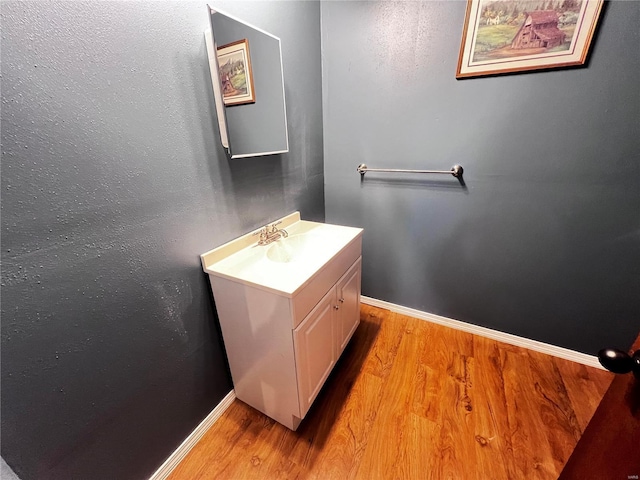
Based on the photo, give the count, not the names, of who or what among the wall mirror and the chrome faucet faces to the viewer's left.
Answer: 0

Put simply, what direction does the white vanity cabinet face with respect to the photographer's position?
facing the viewer and to the right of the viewer

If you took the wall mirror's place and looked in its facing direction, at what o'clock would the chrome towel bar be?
The chrome towel bar is roughly at 10 o'clock from the wall mirror.

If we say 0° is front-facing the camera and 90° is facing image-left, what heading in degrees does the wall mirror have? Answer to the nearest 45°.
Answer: approximately 315°

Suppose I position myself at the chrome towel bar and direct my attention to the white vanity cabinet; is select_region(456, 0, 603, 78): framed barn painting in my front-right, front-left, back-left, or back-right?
back-left

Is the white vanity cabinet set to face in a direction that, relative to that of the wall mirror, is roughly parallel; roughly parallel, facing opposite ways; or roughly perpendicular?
roughly parallel

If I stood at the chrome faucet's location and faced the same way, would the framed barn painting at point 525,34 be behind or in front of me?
in front

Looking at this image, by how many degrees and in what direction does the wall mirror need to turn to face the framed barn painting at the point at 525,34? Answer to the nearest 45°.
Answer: approximately 45° to its left

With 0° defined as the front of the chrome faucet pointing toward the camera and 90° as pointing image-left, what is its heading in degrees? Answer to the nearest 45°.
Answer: approximately 315°
